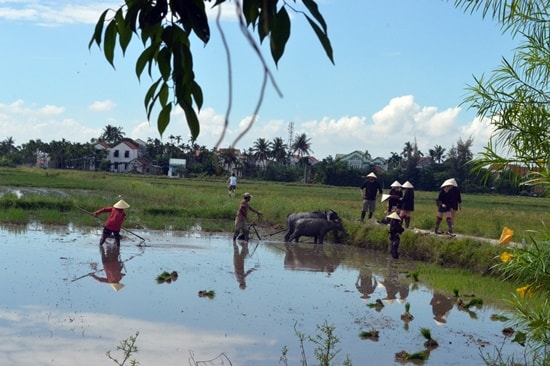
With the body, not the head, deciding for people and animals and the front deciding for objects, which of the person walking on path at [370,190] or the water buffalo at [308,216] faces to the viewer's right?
the water buffalo

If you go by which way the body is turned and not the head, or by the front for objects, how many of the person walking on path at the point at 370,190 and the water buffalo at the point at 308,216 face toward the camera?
1

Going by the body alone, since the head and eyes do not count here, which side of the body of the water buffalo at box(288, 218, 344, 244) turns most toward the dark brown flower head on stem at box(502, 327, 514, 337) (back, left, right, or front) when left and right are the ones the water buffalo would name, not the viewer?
right

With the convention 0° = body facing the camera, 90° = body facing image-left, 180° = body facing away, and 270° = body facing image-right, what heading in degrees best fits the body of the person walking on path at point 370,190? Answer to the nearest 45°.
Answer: approximately 0°

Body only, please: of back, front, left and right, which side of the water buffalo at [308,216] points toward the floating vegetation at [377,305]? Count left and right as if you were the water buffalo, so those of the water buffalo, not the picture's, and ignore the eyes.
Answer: right

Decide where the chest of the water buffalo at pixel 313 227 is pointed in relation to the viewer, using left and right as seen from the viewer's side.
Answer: facing to the right of the viewer

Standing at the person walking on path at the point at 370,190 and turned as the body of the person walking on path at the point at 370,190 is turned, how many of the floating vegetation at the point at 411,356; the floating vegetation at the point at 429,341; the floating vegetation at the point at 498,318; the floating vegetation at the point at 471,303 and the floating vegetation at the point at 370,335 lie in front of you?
5

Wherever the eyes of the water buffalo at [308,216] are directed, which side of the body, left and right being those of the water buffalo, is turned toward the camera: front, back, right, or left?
right

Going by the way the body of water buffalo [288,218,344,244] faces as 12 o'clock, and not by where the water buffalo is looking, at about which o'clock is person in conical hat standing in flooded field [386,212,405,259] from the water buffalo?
The person in conical hat standing in flooded field is roughly at 2 o'clock from the water buffalo.

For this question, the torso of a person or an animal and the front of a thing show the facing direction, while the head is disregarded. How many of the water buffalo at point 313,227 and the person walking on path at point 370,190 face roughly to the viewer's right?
1
